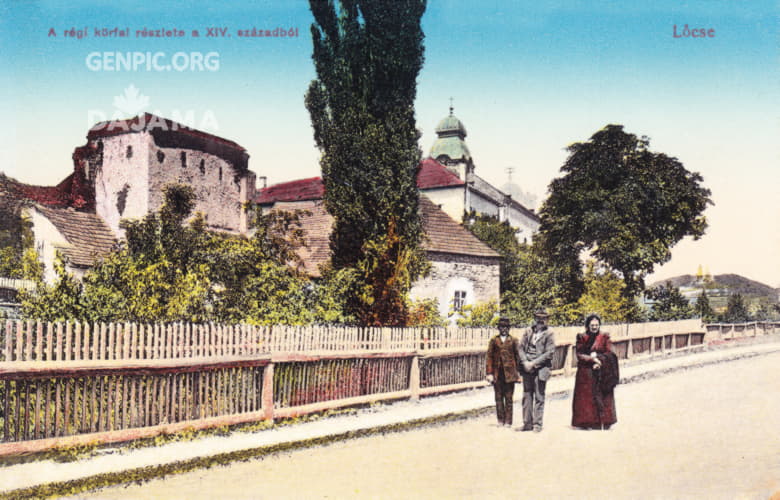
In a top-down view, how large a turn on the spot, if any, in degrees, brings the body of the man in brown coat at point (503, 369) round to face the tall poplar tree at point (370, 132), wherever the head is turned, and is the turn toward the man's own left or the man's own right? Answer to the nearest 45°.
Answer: approximately 135° to the man's own right

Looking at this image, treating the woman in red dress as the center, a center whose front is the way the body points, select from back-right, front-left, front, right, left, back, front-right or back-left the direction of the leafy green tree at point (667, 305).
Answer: back

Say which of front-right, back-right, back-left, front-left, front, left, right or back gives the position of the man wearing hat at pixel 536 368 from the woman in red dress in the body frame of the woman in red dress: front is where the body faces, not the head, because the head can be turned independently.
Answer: right

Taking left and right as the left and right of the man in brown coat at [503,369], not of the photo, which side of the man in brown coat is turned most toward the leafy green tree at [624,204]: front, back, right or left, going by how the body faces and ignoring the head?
back

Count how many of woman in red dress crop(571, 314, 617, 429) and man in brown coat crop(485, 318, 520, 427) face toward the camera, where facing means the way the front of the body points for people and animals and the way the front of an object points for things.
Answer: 2

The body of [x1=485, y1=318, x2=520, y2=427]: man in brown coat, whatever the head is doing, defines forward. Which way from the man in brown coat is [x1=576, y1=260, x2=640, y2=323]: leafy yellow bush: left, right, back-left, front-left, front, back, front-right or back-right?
back

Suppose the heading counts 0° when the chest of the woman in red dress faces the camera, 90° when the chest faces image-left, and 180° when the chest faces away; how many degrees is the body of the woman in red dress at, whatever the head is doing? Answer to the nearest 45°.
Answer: approximately 0°

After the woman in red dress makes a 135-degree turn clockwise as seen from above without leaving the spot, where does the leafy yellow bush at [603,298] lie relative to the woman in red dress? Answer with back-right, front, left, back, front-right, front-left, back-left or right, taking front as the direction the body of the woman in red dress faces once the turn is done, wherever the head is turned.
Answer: front-right

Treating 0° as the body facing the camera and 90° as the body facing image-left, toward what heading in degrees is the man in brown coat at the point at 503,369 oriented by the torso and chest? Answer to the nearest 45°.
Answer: approximately 0°

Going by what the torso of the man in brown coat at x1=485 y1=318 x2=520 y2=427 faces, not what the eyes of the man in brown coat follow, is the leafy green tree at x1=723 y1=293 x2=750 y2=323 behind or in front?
behind
